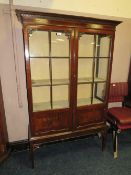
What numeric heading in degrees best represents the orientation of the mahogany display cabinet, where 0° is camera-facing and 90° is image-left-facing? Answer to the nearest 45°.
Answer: approximately 315°
